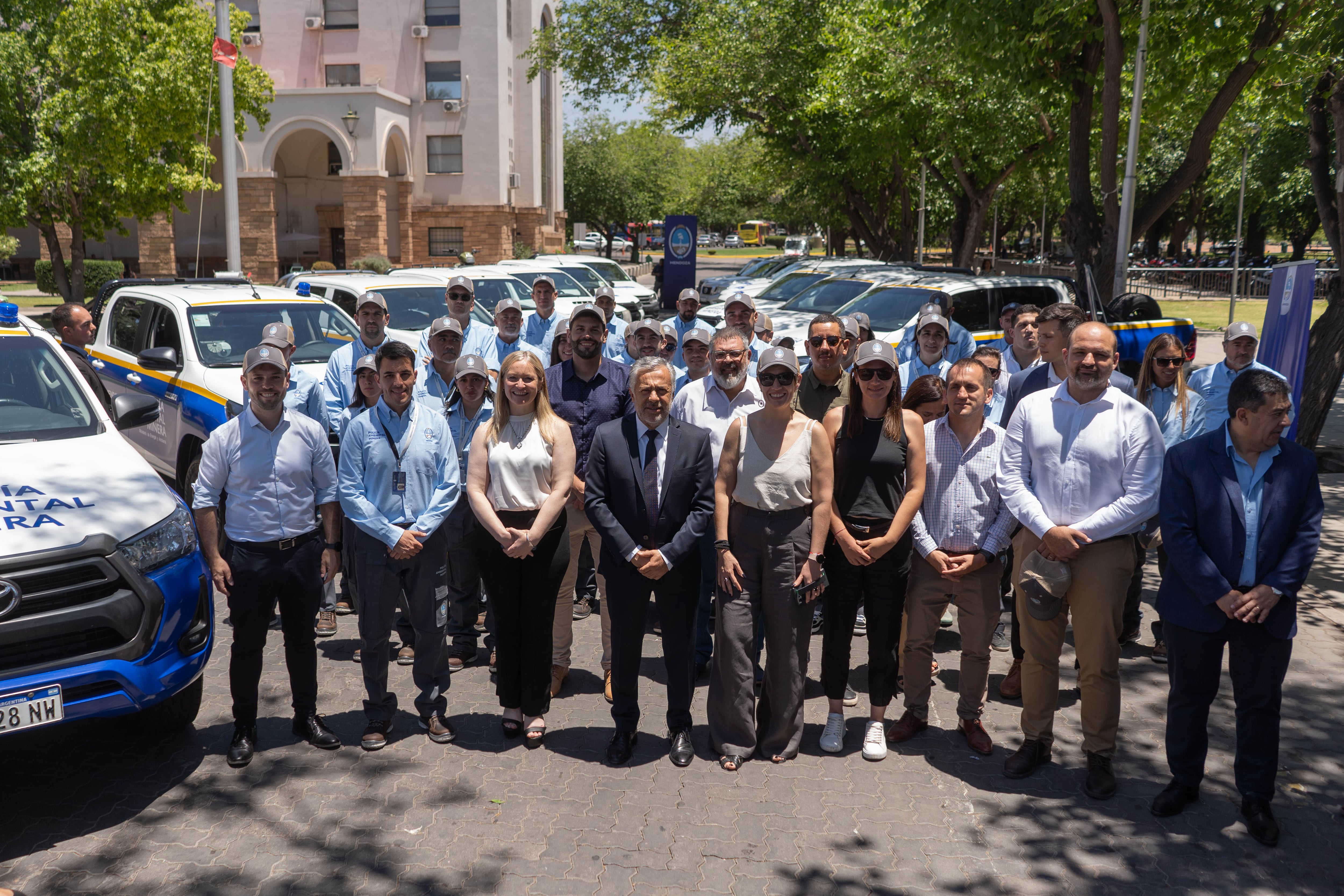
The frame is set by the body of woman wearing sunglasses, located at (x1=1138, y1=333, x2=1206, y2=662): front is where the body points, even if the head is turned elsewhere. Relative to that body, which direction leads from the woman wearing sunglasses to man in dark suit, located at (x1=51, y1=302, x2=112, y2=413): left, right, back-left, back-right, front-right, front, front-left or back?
right

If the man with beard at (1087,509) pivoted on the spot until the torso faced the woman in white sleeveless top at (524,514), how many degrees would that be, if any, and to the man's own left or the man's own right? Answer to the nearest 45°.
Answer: approximately 90° to the man's own right

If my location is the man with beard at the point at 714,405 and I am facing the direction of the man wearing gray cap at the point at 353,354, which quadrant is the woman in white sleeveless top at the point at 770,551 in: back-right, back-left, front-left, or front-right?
back-left

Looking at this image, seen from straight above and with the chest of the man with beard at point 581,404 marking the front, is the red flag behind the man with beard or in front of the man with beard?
behind

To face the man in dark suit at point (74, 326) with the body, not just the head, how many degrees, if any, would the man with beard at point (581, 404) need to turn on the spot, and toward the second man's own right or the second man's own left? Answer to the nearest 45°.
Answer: approximately 135° to the second man's own right

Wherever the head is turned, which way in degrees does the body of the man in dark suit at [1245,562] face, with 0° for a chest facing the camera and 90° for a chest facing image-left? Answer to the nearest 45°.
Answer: approximately 0°

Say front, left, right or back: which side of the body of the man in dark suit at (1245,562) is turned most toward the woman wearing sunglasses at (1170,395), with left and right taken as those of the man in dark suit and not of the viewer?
back

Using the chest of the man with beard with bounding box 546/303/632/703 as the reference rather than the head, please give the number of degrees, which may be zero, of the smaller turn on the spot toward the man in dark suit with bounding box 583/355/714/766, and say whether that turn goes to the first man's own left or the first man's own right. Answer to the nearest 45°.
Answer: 0° — they already face them

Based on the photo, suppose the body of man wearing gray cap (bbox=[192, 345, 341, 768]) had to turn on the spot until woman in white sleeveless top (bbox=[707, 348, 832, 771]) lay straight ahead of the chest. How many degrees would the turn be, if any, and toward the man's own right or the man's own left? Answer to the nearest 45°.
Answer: approximately 90° to the man's own left

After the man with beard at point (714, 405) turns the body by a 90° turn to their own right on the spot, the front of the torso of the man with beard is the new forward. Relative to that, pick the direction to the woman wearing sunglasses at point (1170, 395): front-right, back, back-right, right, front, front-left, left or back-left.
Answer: back

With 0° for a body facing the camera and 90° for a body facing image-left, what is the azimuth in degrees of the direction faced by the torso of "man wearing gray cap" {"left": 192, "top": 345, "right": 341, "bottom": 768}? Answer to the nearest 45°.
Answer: approximately 0°

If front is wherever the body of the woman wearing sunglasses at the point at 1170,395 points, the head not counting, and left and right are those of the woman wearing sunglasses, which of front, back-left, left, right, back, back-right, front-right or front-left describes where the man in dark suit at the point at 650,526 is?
front-right

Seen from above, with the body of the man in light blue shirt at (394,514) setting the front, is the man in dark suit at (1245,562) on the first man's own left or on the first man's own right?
on the first man's own left
